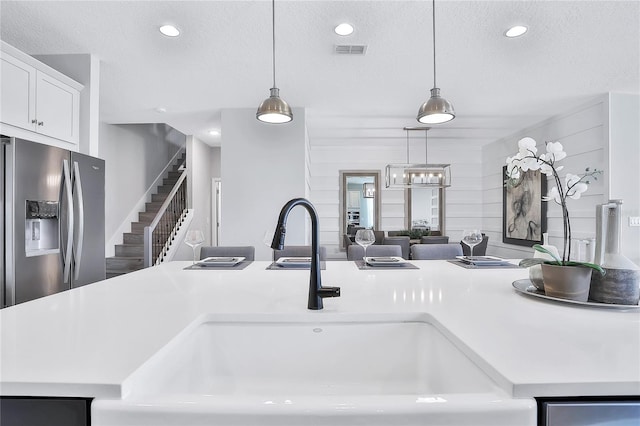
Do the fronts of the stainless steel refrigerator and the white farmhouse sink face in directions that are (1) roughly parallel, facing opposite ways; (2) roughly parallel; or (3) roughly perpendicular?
roughly perpendicular

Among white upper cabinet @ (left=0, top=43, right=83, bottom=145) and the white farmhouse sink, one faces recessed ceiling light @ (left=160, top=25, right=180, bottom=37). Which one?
the white upper cabinet

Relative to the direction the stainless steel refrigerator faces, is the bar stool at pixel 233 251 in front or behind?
in front

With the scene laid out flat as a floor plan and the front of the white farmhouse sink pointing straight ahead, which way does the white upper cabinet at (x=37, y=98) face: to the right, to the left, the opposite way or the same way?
to the left
